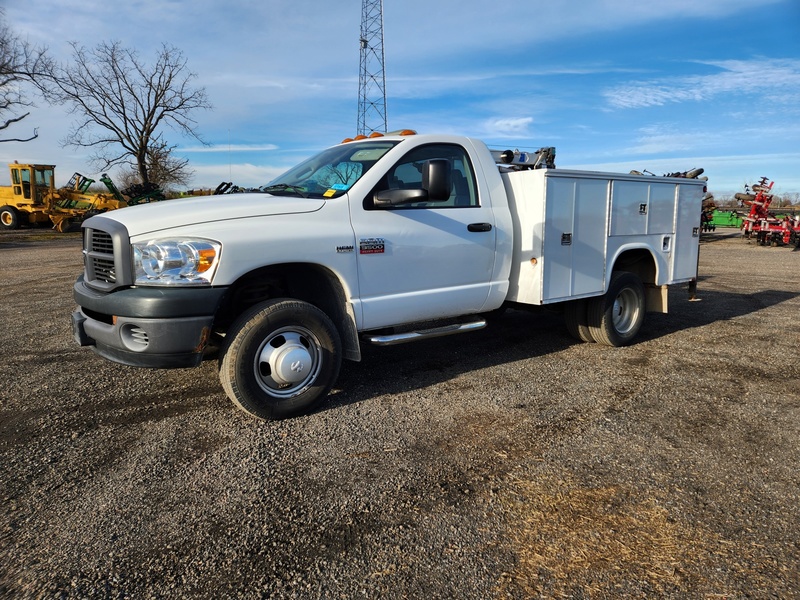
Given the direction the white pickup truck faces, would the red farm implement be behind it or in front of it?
behind

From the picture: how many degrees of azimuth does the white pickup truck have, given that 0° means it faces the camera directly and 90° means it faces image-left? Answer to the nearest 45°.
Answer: approximately 45°

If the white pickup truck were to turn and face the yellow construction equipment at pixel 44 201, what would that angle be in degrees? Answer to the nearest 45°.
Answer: approximately 90° to its right
